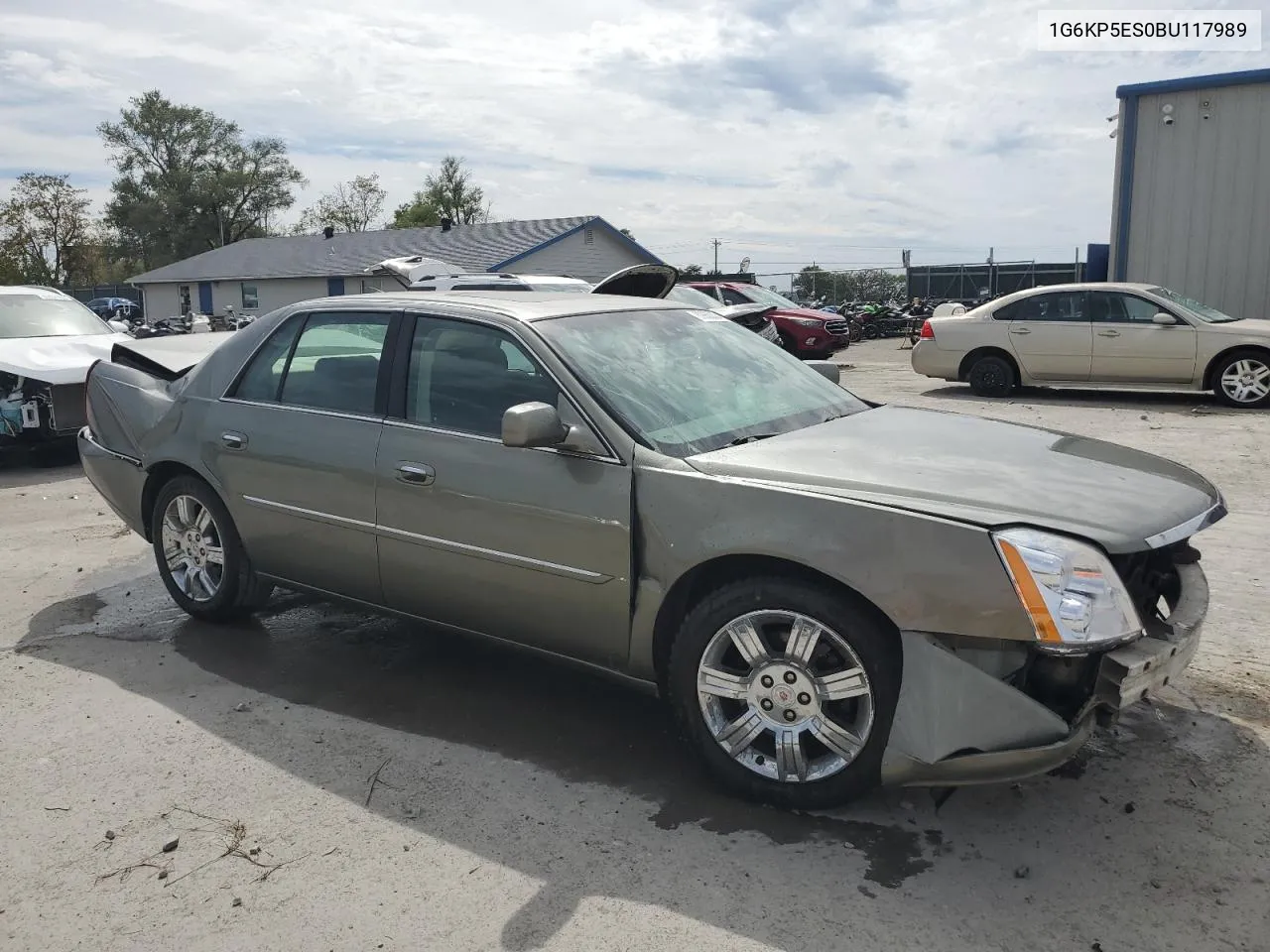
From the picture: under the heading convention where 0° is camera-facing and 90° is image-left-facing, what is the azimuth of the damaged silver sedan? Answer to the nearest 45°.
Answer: approximately 315°

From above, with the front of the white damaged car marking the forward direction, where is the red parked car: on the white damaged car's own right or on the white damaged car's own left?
on the white damaged car's own left

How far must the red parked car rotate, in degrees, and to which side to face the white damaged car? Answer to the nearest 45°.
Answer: approximately 90° to its right

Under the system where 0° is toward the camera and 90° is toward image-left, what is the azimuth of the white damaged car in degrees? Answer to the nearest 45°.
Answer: approximately 315°

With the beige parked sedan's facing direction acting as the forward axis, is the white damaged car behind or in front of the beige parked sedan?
behind

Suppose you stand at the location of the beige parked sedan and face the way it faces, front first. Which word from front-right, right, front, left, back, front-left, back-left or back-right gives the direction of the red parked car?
back-left

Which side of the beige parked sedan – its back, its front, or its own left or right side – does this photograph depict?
right

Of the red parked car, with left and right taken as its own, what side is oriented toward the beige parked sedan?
front

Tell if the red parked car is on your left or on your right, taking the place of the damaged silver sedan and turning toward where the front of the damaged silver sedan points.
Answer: on your left

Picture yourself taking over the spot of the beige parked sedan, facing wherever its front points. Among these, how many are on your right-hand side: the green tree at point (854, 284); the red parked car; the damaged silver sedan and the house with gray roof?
1

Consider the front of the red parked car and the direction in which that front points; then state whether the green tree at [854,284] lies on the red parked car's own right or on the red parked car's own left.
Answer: on the red parked car's own left

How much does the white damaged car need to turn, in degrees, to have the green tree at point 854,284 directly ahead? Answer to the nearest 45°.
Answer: approximately 90° to its left

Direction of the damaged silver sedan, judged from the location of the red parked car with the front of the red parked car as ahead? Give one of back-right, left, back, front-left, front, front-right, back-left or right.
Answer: front-right

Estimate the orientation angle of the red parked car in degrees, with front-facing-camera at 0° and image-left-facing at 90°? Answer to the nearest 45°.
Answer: approximately 315°

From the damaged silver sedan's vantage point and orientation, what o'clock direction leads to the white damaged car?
The white damaged car is roughly at 6 o'clock from the damaged silver sedan.
